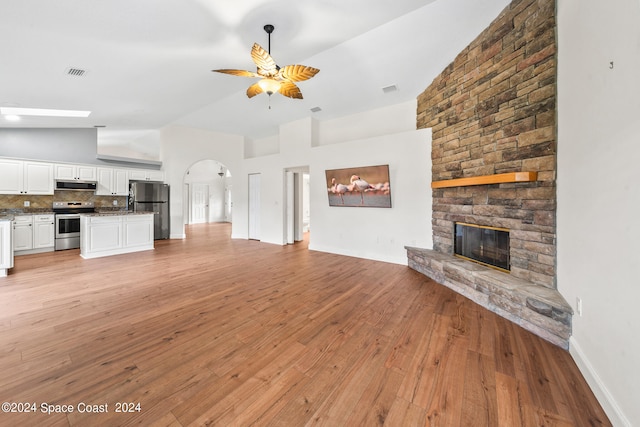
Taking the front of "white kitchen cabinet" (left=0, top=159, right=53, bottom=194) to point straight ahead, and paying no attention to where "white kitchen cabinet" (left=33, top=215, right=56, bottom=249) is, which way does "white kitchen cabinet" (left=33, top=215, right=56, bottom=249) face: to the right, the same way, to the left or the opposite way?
the same way

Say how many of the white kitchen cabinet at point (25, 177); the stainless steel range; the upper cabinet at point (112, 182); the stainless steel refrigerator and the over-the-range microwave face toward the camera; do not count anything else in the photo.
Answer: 5

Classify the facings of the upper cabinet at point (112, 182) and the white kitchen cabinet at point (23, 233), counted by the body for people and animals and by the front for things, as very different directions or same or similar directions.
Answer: same or similar directions

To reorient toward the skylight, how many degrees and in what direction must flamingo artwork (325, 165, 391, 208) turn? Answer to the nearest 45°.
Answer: approximately 45° to its right

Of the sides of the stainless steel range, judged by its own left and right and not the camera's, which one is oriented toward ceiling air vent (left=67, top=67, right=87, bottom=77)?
front

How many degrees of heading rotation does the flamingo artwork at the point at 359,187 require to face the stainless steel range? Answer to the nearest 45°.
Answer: approximately 45° to its right

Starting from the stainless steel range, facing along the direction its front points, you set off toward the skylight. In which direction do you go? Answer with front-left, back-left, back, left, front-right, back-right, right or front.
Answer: front

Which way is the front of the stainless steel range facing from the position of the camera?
facing the viewer

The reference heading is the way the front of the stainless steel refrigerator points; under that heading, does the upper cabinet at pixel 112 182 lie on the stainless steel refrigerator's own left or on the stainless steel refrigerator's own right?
on the stainless steel refrigerator's own right

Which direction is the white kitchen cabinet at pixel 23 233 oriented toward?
toward the camera

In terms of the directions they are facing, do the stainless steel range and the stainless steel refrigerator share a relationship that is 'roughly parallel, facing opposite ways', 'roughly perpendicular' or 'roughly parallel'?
roughly parallel

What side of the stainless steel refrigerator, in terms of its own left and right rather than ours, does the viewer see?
front

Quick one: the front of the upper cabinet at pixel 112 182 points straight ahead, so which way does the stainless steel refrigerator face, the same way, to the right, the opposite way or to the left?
the same way
